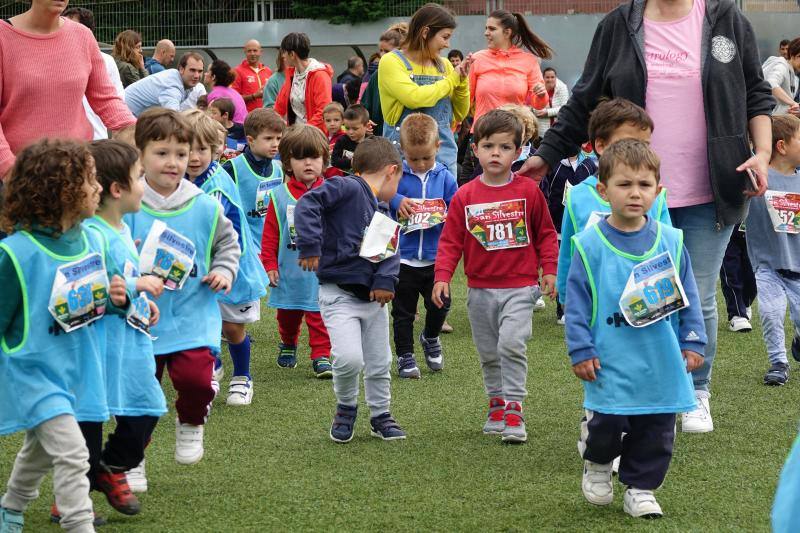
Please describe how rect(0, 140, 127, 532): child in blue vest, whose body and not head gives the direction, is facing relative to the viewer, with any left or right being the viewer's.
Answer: facing the viewer and to the right of the viewer

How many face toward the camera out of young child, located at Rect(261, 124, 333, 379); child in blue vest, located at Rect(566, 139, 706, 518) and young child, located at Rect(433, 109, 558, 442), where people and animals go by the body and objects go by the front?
3

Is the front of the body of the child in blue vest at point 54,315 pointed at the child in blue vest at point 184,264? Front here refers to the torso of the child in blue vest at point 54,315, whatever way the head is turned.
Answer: no

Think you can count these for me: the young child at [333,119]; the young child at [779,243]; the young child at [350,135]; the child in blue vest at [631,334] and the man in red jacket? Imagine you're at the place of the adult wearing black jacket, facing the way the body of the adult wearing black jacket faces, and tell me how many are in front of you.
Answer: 1

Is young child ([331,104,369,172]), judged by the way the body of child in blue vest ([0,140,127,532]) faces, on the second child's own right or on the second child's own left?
on the second child's own left

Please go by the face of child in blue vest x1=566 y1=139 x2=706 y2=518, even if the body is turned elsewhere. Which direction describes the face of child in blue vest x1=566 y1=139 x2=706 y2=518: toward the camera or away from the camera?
toward the camera

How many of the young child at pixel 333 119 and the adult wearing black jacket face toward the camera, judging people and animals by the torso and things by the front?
2

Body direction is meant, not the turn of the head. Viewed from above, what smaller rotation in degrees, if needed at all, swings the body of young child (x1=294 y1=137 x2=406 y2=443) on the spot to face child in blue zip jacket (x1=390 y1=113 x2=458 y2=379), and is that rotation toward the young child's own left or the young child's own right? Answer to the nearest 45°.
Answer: approximately 135° to the young child's own left

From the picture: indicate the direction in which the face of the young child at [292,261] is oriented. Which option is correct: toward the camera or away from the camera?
toward the camera

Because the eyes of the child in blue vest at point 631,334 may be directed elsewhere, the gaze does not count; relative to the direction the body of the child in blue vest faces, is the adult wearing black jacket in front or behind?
behind

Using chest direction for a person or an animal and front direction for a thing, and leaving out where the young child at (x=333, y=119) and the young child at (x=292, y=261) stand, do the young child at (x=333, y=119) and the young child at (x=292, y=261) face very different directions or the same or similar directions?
same or similar directions

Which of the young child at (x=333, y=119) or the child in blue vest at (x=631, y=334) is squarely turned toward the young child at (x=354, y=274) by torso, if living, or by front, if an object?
the young child at (x=333, y=119)

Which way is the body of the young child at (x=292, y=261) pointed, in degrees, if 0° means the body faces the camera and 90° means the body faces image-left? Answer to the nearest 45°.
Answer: approximately 0°

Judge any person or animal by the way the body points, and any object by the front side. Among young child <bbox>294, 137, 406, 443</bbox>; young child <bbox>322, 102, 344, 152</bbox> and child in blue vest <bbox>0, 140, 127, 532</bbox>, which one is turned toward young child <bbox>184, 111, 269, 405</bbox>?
young child <bbox>322, 102, 344, 152</bbox>

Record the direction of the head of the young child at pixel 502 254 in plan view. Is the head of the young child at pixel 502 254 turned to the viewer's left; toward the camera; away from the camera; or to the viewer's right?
toward the camera
